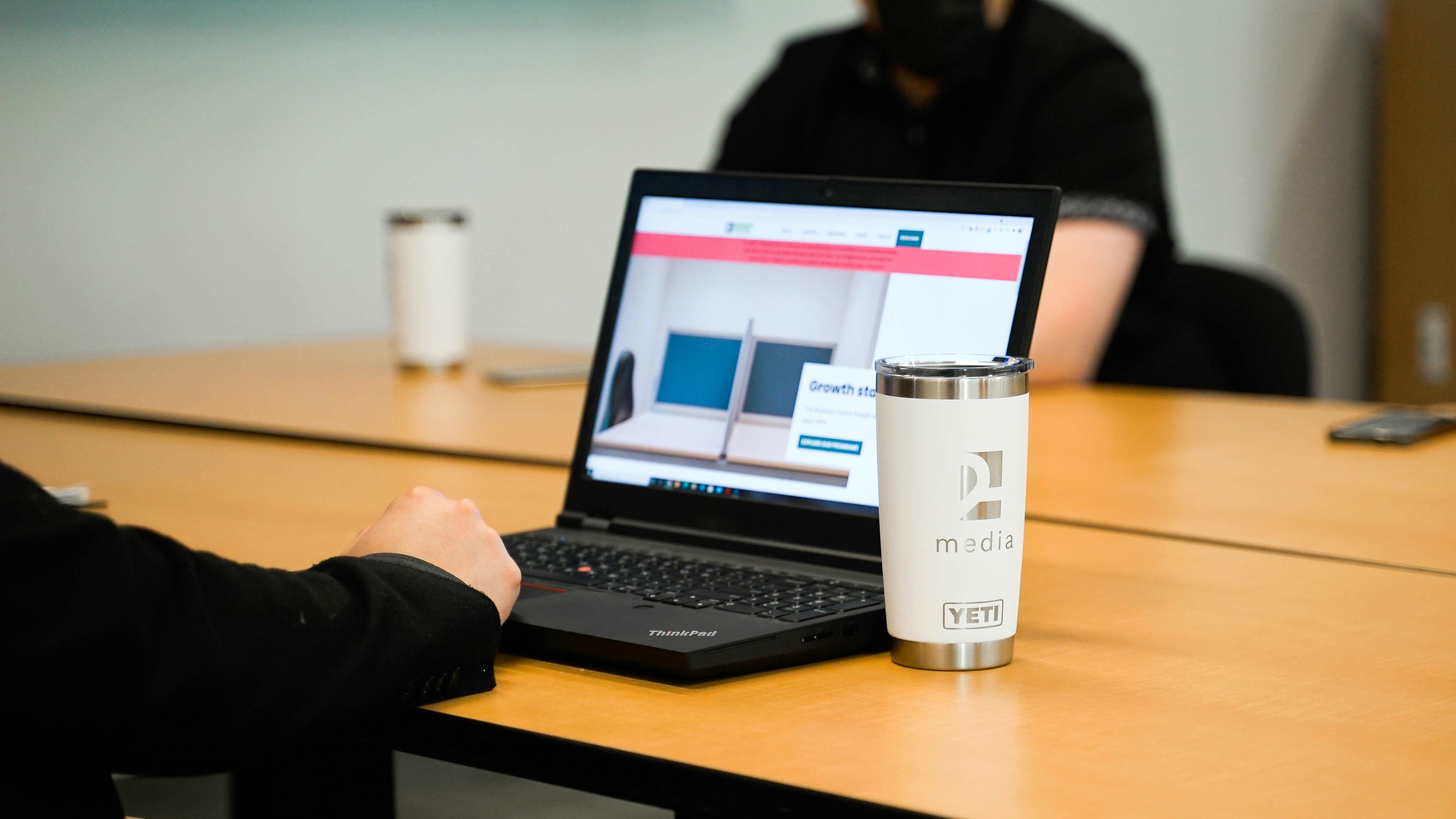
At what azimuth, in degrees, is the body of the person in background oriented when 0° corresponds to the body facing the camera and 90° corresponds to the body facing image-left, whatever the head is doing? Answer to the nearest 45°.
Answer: approximately 45°

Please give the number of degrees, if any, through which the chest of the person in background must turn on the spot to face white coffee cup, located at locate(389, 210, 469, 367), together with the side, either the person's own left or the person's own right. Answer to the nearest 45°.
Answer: approximately 45° to the person's own right

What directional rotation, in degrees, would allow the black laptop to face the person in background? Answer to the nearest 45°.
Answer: approximately 135° to its right

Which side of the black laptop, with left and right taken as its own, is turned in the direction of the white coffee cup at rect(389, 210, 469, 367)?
right

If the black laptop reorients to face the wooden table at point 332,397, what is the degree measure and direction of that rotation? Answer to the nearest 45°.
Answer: approximately 90° to its right

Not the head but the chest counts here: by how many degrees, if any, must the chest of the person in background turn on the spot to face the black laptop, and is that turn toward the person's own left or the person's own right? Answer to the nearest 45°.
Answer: approximately 45° to the person's own left
